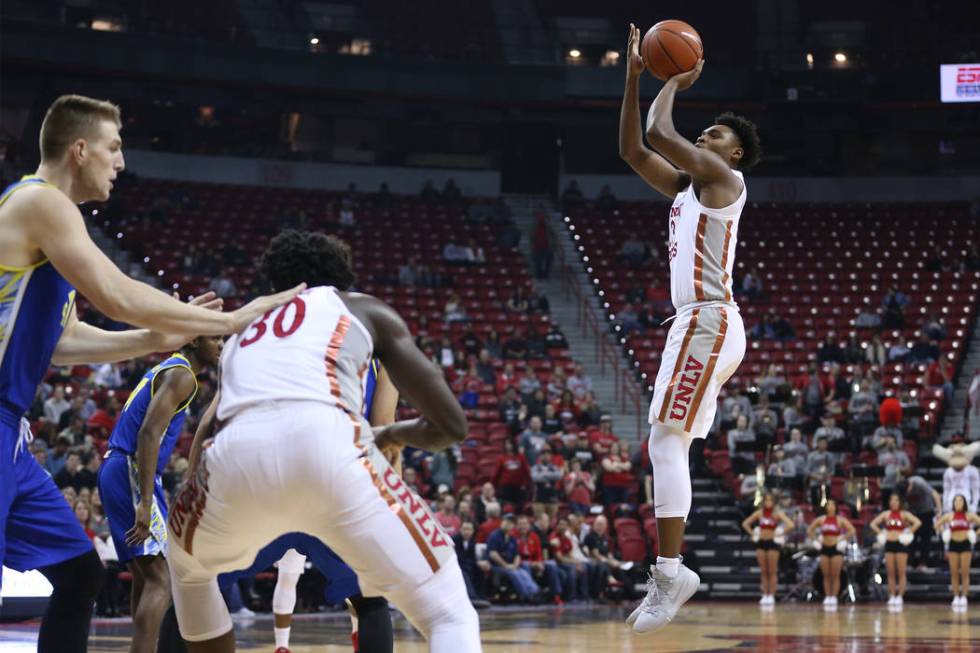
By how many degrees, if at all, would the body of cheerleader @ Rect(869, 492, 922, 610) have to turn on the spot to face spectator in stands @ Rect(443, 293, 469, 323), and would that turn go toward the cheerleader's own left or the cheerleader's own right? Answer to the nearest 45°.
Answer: approximately 135° to the cheerleader's own right

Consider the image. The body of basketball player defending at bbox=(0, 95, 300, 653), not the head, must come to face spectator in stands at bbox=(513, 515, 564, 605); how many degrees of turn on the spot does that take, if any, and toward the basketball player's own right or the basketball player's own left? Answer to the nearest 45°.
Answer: approximately 45° to the basketball player's own left

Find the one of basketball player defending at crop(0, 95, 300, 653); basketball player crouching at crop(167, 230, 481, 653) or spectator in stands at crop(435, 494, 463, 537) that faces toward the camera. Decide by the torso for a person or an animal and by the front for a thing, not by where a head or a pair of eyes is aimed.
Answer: the spectator in stands

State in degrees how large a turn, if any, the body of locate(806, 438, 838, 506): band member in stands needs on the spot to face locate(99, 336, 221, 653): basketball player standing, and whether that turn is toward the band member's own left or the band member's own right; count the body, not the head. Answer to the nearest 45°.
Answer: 0° — they already face them

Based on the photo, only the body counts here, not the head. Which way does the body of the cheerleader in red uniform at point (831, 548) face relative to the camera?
toward the camera

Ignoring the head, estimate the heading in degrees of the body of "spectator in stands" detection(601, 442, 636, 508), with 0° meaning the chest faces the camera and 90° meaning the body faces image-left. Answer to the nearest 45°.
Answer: approximately 0°

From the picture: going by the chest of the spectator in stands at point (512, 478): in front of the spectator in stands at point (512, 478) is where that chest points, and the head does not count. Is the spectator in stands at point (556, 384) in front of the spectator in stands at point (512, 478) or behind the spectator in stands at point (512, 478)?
behind

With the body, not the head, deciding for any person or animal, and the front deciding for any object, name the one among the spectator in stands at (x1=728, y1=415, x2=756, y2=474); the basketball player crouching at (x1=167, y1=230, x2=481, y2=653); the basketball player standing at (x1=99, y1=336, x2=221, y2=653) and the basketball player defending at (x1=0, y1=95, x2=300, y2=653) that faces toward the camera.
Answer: the spectator in stands

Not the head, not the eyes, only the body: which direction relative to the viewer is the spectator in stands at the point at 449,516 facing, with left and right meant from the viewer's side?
facing the viewer

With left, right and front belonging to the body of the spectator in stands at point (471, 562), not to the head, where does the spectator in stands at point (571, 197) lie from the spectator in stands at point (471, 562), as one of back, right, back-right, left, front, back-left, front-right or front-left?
back

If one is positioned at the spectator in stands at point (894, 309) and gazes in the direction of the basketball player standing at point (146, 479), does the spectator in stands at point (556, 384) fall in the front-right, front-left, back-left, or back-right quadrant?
front-right

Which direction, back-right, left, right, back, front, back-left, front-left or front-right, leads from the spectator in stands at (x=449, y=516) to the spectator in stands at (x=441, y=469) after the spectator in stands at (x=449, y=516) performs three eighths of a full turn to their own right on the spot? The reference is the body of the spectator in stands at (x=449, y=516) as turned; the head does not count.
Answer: front-right

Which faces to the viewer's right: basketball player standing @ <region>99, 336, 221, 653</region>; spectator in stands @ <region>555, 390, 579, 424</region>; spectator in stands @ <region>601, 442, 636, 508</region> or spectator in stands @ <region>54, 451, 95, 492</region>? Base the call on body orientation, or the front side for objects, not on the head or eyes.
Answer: the basketball player standing

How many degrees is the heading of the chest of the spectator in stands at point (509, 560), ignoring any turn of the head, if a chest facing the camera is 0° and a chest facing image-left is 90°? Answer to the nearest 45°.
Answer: approximately 315°

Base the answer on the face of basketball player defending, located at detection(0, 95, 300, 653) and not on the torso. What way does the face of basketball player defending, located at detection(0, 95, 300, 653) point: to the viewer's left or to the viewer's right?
to the viewer's right
